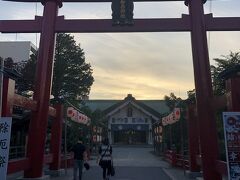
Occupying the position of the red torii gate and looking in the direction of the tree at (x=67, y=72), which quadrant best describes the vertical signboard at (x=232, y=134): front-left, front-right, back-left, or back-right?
back-right

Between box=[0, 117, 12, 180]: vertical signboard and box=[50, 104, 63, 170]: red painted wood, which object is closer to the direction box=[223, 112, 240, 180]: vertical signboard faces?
the vertical signboard

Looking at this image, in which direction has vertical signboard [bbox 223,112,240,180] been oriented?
toward the camera

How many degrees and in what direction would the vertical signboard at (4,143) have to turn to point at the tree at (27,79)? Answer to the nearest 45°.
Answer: approximately 180°

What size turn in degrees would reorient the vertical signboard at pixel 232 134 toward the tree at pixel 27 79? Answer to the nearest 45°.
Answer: approximately 135° to its right

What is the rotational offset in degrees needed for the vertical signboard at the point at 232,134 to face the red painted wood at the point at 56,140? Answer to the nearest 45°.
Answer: approximately 135° to its right

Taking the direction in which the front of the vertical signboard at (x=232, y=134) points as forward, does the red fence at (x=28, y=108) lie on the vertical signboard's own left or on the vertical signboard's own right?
on the vertical signboard's own right

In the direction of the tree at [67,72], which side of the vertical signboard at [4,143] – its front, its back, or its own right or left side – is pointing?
back

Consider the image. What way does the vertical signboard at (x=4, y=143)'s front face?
toward the camera

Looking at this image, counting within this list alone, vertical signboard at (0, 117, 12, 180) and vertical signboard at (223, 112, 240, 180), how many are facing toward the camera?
2

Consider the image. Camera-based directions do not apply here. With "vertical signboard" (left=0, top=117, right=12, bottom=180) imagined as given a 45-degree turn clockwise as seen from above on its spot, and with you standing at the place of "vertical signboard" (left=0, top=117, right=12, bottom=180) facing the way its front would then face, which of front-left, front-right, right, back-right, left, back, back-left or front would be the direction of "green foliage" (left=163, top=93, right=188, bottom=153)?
back

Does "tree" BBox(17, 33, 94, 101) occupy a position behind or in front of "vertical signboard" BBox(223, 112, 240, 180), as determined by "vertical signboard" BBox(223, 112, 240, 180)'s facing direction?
behind

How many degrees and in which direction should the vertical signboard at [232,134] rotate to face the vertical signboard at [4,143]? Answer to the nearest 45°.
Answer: approximately 90° to its right
